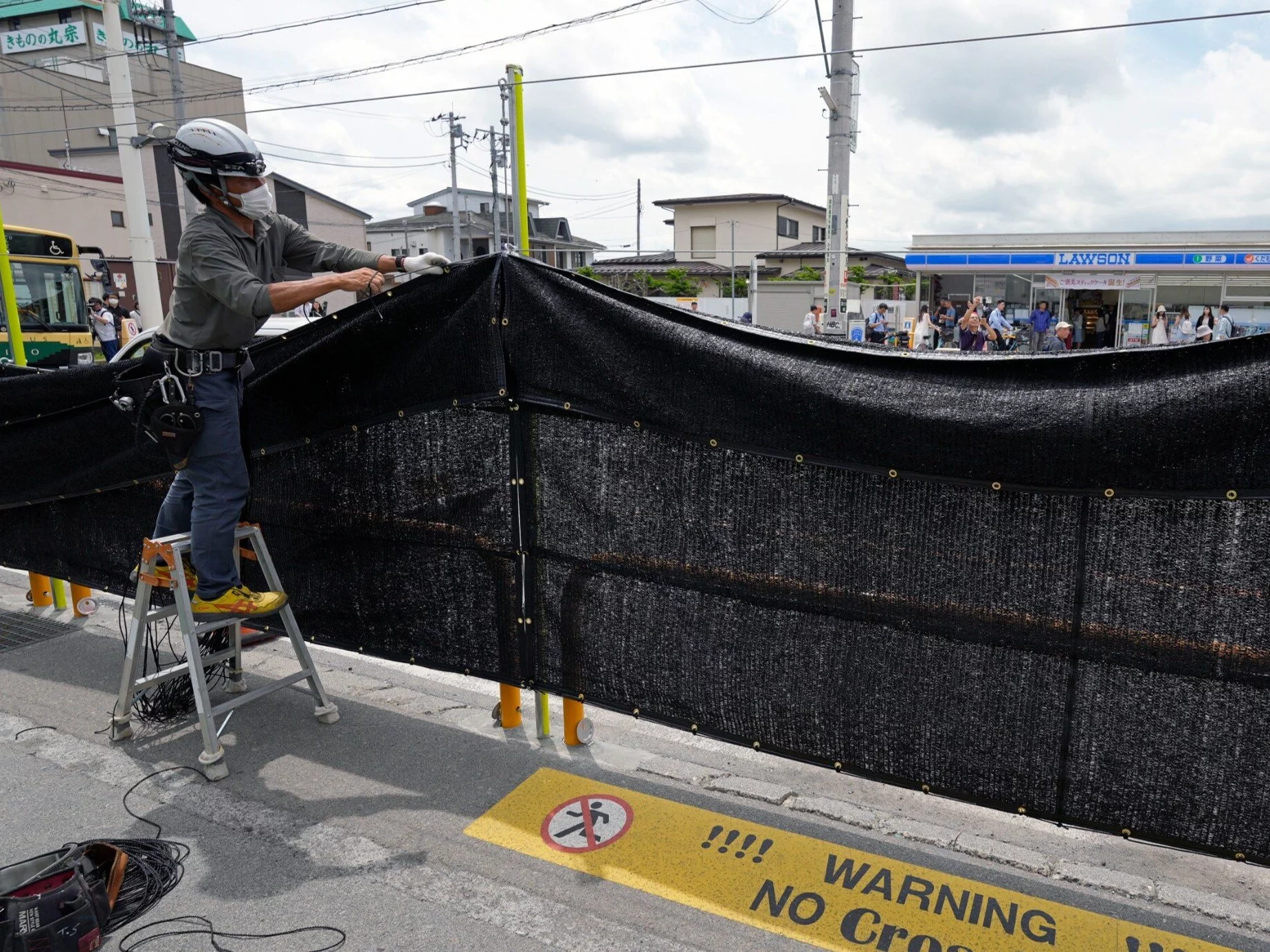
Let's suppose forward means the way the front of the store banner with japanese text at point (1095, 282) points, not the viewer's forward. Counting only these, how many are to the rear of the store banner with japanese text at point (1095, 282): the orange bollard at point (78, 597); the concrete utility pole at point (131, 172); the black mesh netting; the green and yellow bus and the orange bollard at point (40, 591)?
0

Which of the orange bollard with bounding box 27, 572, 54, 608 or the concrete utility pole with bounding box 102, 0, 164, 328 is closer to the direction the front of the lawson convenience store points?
the orange bollard

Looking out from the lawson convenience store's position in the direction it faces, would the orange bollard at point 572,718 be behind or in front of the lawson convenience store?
in front

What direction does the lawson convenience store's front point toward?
toward the camera

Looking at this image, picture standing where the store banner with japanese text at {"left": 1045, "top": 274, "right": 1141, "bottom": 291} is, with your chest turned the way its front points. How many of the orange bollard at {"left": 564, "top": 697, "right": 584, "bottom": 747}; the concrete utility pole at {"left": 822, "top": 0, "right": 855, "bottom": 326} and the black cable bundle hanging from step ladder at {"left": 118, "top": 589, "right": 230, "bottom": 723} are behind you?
0

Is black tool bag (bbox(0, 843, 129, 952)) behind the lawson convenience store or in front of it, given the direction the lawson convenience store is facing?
in front

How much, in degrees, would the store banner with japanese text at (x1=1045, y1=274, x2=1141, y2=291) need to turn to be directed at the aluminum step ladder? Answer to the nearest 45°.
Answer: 0° — it already faces it

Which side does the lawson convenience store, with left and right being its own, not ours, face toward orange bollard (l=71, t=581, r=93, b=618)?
front

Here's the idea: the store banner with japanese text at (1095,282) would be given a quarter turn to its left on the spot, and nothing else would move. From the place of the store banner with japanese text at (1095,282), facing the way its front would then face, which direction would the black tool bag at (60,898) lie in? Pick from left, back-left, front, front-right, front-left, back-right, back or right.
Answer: right

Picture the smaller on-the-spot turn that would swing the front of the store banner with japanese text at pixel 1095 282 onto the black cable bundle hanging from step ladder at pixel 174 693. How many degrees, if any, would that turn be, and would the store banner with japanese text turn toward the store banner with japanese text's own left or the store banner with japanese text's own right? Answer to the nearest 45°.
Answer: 0° — it already faces it

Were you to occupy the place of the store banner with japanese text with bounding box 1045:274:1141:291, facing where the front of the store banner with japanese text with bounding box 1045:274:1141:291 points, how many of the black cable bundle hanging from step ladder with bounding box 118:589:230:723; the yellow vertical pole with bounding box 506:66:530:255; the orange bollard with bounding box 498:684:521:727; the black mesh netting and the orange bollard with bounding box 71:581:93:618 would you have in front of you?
5

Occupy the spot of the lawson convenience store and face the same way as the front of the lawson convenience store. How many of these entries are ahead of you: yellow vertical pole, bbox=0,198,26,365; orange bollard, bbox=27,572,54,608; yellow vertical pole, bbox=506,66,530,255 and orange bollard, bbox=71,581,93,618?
4

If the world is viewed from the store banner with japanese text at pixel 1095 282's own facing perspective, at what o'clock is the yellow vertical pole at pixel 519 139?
The yellow vertical pole is roughly at 12 o'clock from the store banner with japanese text.

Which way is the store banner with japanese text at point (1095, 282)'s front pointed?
toward the camera

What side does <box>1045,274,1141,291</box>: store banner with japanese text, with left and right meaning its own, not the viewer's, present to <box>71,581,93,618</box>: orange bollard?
front

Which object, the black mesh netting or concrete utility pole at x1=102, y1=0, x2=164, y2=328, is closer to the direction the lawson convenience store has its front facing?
the black mesh netting

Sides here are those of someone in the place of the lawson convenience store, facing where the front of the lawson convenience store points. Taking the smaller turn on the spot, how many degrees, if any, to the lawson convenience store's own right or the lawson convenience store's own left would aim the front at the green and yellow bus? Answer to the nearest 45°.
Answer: approximately 45° to the lawson convenience store's own right

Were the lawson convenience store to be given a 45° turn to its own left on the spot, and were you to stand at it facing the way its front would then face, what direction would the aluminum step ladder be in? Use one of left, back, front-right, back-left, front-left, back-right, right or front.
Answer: front-right
